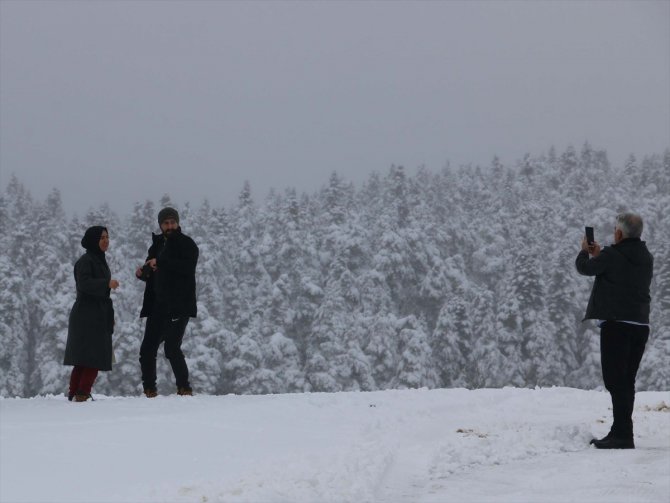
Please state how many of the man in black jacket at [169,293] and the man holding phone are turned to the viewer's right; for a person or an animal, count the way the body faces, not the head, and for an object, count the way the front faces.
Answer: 0

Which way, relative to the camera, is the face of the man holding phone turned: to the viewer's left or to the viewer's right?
to the viewer's left

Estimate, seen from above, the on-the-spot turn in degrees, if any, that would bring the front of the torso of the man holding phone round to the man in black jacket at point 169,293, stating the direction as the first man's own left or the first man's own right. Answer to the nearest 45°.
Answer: approximately 45° to the first man's own left

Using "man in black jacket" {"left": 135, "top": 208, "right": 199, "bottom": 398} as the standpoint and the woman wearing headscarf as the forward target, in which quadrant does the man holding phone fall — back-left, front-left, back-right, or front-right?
back-left

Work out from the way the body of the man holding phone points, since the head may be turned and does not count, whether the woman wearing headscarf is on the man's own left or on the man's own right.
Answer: on the man's own left

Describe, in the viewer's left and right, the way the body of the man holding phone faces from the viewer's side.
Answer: facing away from the viewer and to the left of the viewer

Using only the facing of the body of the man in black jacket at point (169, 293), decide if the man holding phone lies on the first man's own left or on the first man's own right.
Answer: on the first man's own left
